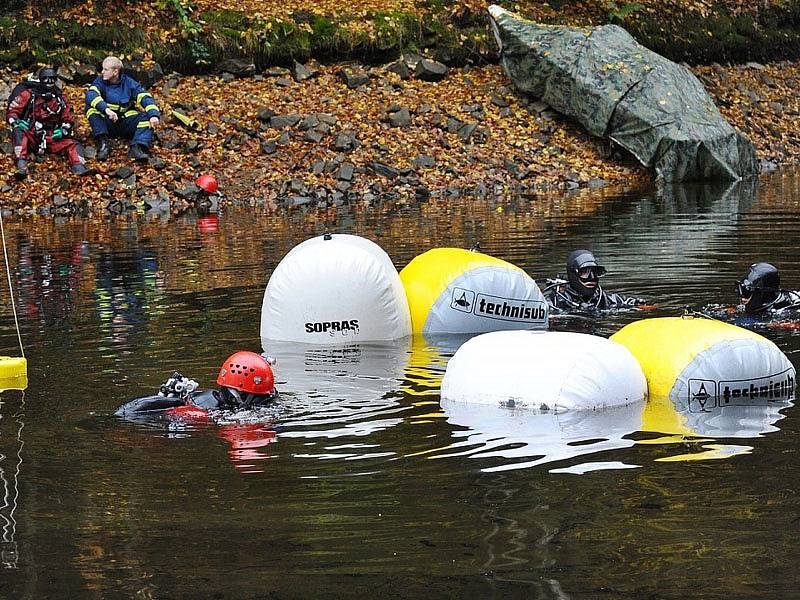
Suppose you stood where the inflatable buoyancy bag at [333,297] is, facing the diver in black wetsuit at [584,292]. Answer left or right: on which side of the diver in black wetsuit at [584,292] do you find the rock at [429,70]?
left

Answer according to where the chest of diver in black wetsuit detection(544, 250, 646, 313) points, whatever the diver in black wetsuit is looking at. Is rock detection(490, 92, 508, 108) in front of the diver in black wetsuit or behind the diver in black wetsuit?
behind

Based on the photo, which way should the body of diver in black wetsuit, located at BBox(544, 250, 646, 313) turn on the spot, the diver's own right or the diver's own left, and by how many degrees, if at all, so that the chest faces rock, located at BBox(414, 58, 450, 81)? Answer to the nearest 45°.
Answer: approximately 135° to the diver's own left

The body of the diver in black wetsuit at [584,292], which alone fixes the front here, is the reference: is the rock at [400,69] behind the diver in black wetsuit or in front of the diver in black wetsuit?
behind

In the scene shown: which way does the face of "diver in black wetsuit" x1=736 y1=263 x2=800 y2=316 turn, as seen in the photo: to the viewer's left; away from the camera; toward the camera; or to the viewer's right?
to the viewer's left

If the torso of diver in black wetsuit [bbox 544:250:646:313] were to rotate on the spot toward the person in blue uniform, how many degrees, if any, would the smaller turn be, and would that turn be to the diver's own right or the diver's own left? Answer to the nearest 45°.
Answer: approximately 180°

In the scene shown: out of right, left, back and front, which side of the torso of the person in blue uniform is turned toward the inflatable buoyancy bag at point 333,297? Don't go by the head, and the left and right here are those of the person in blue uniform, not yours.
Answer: front

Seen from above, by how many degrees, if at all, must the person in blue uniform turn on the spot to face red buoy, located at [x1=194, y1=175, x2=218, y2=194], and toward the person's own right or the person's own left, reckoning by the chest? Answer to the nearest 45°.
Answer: approximately 90° to the person's own left

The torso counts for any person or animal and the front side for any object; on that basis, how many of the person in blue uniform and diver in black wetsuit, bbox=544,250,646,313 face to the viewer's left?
0

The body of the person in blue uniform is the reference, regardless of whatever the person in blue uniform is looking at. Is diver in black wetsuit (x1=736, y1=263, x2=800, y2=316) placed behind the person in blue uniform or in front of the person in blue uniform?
in front

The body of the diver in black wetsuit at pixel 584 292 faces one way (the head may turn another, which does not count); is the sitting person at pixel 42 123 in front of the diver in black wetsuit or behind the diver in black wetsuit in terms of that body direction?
behind

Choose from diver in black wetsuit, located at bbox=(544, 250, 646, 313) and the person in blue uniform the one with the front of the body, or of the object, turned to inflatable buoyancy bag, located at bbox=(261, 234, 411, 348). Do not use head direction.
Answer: the person in blue uniform

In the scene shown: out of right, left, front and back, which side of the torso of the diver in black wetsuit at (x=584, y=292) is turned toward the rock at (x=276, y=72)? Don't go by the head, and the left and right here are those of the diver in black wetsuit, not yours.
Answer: back

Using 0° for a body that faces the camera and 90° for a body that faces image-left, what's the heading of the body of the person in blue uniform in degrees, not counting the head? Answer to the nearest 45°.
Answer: approximately 0°

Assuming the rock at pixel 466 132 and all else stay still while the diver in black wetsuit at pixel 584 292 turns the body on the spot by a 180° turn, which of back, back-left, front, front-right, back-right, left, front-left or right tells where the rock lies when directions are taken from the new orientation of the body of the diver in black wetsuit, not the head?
front-right
